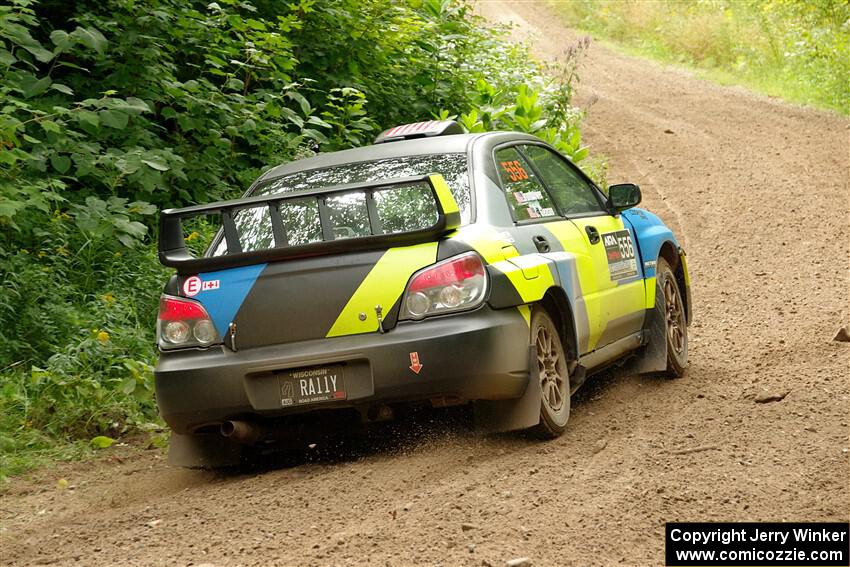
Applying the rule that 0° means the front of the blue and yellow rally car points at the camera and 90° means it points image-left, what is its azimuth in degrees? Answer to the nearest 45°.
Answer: approximately 225°
